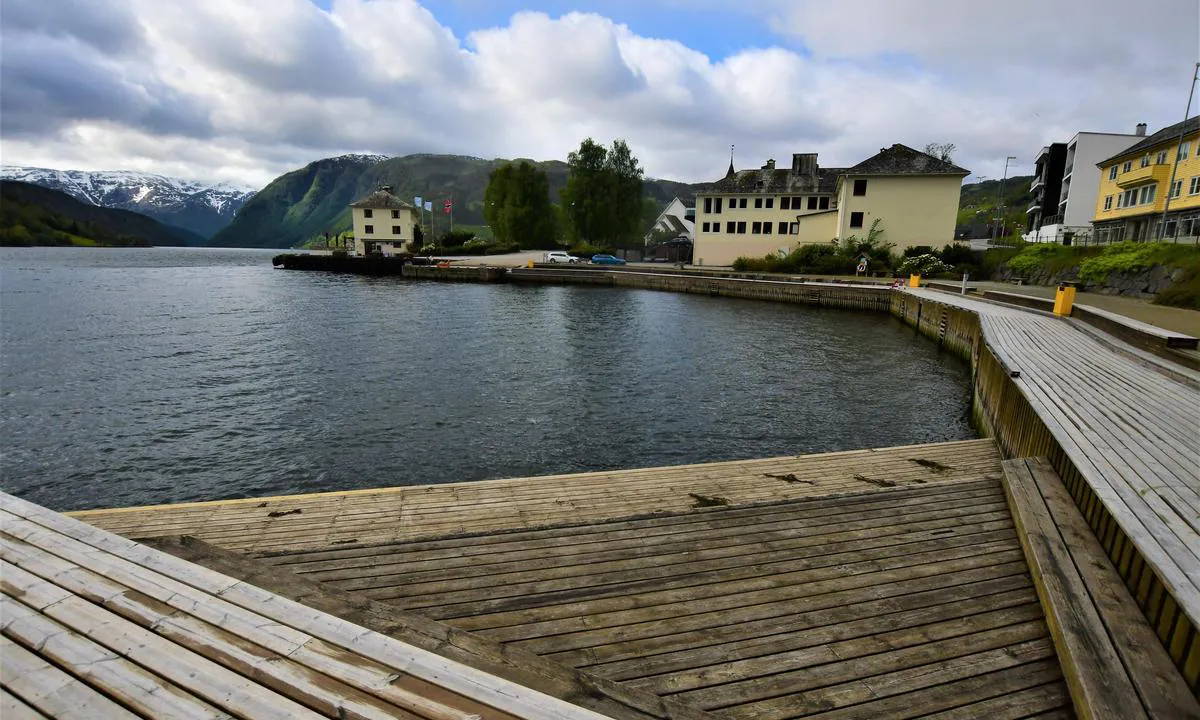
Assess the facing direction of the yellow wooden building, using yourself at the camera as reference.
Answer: facing the viewer and to the left of the viewer

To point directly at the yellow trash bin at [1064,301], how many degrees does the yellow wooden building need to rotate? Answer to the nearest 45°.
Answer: approximately 45° to its left

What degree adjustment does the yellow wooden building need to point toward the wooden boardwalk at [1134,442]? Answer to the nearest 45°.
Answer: approximately 45° to its left

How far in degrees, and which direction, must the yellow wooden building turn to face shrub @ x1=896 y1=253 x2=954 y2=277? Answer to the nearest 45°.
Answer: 0° — it already faces it

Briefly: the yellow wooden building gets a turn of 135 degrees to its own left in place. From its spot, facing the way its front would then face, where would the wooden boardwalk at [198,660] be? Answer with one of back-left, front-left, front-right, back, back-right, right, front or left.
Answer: right

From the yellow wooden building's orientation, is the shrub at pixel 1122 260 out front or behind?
out front

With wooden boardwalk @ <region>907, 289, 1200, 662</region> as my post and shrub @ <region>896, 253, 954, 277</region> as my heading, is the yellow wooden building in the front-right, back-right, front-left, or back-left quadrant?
front-right
